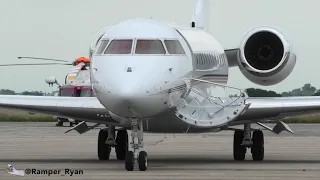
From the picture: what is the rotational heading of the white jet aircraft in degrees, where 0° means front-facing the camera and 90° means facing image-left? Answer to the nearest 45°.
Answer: approximately 0°
